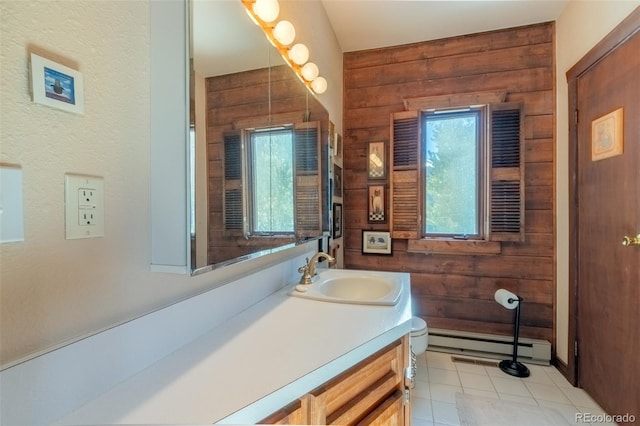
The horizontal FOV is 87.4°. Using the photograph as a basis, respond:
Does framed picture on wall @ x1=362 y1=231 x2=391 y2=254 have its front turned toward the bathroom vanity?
yes

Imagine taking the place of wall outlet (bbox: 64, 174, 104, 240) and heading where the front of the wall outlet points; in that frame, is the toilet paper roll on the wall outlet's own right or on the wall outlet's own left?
on the wall outlet's own left

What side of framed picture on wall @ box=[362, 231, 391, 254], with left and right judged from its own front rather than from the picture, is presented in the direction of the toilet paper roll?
left

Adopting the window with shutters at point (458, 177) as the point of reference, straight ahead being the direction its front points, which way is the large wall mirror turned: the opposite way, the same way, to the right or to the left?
to the left

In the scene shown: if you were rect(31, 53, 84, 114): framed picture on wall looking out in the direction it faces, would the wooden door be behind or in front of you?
in front

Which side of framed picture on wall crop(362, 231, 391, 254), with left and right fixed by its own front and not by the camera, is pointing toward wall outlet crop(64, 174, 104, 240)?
front

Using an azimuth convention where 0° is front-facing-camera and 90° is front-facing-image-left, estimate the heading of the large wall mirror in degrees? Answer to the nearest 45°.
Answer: approximately 315°

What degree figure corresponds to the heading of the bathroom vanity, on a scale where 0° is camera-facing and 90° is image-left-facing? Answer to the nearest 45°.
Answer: approximately 315°

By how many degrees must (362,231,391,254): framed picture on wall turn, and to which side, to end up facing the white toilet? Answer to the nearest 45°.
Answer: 0° — it already faces it
